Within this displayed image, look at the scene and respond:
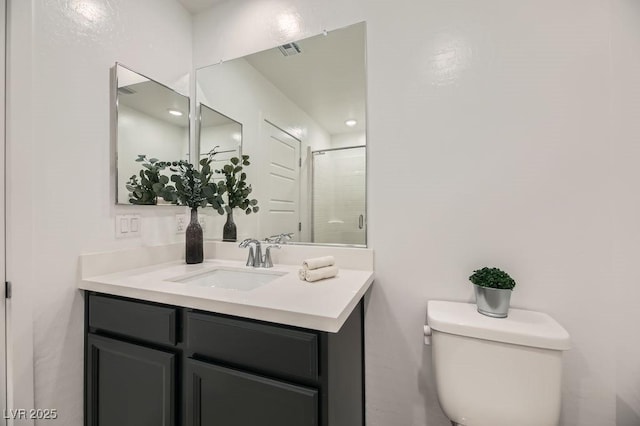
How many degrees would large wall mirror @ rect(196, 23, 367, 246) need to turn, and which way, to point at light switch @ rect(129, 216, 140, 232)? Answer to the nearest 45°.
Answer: approximately 45° to its right

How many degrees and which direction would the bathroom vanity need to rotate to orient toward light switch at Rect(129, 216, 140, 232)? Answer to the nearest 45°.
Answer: approximately 90° to its right

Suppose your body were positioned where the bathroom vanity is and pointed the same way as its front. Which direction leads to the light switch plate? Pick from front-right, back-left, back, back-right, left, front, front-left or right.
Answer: right

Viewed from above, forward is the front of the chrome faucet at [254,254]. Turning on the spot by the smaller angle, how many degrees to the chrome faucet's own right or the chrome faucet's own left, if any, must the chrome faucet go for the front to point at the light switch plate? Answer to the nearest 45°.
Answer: approximately 45° to the chrome faucet's own right

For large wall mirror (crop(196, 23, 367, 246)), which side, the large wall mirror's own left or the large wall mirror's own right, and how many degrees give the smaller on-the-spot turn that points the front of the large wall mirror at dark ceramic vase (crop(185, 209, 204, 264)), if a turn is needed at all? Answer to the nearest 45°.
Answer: approximately 45° to the large wall mirror's own right

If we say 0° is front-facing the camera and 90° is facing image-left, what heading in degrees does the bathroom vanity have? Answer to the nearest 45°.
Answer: approximately 45°

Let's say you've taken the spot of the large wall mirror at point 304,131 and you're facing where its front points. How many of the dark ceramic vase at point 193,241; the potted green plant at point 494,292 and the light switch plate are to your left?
1
